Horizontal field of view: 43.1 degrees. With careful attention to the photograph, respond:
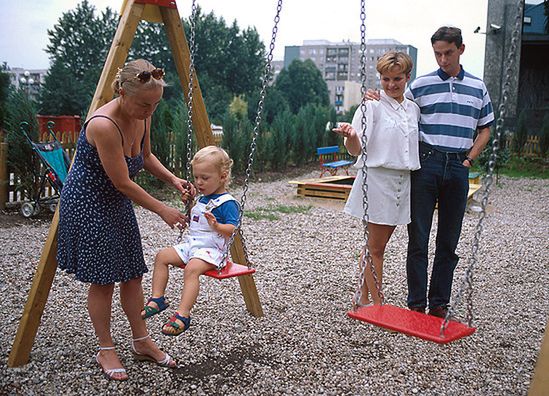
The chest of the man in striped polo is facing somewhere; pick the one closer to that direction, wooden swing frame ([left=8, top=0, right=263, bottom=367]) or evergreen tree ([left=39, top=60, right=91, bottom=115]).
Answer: the wooden swing frame

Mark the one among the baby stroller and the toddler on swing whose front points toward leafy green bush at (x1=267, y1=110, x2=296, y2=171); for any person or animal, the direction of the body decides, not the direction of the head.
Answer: the baby stroller

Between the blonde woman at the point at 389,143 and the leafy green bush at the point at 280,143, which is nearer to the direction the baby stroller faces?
the leafy green bush

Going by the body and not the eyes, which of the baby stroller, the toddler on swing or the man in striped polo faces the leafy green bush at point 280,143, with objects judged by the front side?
the baby stroller

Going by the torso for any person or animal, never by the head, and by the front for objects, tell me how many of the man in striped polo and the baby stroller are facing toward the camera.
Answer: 1

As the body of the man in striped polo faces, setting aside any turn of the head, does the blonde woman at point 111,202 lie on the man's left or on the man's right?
on the man's right

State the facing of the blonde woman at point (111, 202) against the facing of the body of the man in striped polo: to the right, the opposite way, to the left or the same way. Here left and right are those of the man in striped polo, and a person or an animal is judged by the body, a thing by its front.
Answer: to the left

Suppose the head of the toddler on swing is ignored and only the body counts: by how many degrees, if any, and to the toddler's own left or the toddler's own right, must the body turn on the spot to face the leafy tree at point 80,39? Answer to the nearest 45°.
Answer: approximately 135° to the toddler's own right

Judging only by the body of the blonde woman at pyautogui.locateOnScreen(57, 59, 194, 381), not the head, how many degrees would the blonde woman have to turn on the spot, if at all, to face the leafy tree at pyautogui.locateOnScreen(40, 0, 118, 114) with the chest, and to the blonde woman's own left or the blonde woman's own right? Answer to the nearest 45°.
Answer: approximately 135° to the blonde woman's own left
